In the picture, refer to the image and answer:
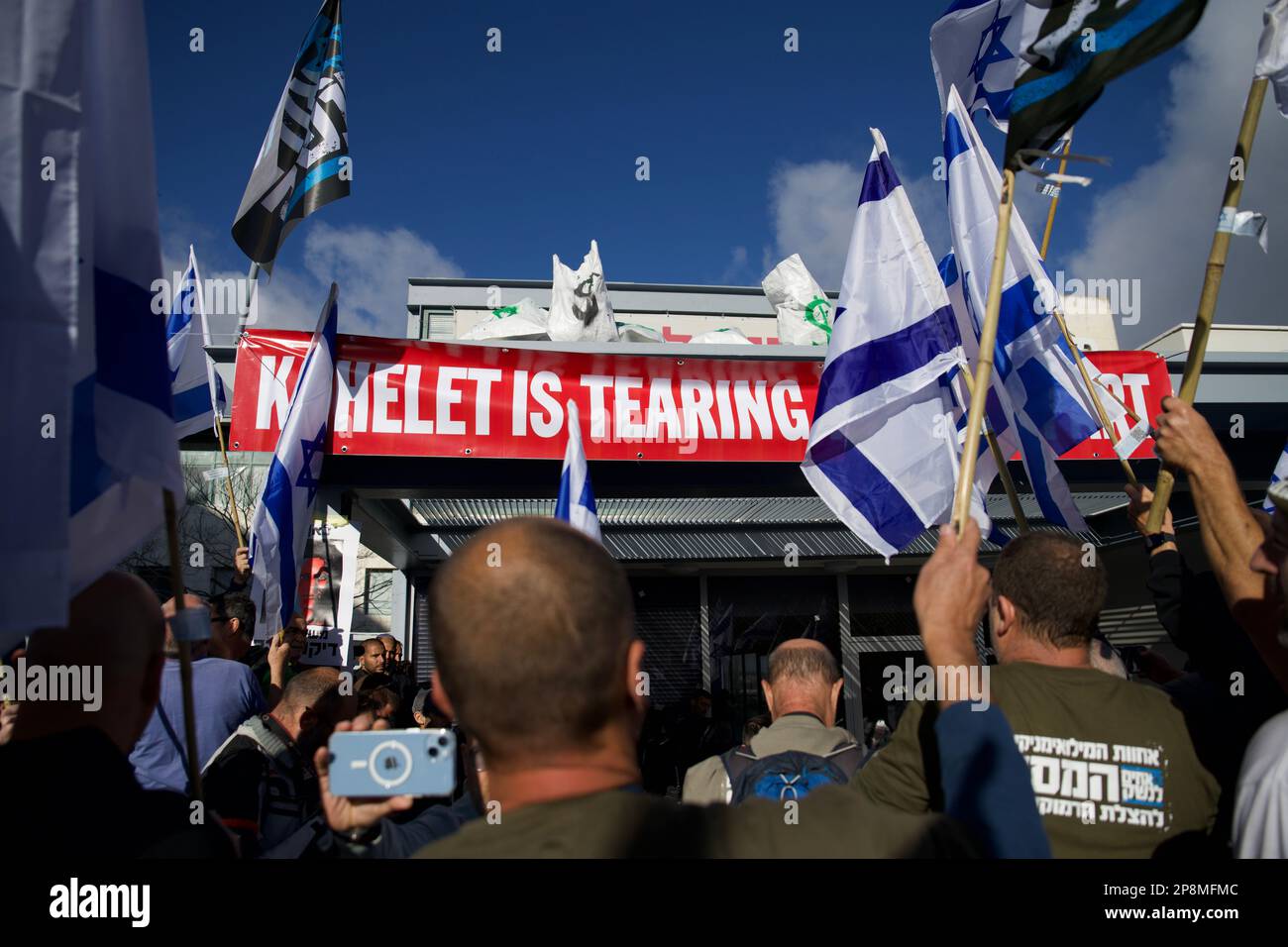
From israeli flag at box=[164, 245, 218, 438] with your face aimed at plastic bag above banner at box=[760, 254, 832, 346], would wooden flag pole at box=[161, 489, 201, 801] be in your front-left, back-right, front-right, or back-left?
back-right

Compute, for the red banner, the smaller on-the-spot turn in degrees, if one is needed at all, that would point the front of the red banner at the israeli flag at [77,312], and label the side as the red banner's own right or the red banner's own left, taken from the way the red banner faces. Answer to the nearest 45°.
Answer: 0° — it already faces it

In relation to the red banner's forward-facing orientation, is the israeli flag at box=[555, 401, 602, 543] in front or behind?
in front

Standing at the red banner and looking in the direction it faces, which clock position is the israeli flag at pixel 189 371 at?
The israeli flag is roughly at 2 o'clock from the red banner.

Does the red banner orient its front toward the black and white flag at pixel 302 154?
no

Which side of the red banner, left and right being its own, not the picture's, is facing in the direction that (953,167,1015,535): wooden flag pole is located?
front

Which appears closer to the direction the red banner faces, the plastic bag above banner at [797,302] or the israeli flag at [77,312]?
the israeli flag

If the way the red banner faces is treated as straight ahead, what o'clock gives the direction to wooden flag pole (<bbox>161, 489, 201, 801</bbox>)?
The wooden flag pole is roughly at 12 o'clock from the red banner.

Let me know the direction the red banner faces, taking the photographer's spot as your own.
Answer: facing the viewer

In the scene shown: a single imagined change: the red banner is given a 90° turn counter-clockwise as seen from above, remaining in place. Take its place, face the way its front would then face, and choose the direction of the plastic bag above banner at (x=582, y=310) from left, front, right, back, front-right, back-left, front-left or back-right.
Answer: left

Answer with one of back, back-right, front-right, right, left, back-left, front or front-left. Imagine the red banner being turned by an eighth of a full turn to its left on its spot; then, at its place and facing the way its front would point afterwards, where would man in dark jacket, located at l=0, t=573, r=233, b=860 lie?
front-right

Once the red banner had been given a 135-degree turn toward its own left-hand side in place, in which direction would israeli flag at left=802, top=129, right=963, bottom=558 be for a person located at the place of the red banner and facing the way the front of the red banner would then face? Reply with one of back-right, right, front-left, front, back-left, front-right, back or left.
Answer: right
